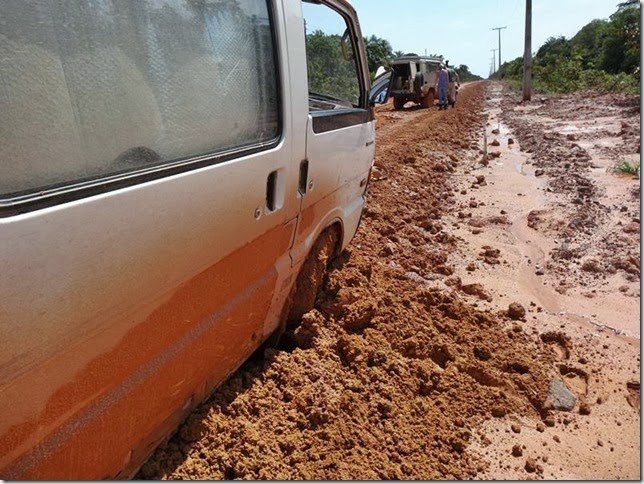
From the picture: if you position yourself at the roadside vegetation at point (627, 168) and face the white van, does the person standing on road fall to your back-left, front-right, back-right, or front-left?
back-right

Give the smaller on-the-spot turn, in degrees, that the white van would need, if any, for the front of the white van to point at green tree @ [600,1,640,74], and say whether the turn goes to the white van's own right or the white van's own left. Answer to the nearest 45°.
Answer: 0° — it already faces it

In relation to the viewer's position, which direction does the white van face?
facing away from the viewer and to the right of the viewer
